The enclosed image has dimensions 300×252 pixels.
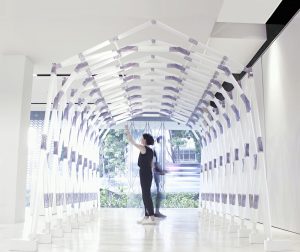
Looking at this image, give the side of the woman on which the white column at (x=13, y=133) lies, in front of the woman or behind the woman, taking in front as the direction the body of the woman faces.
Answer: in front

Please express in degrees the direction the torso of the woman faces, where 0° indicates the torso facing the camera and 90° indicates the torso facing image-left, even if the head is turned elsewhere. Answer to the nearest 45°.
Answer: approximately 90°
